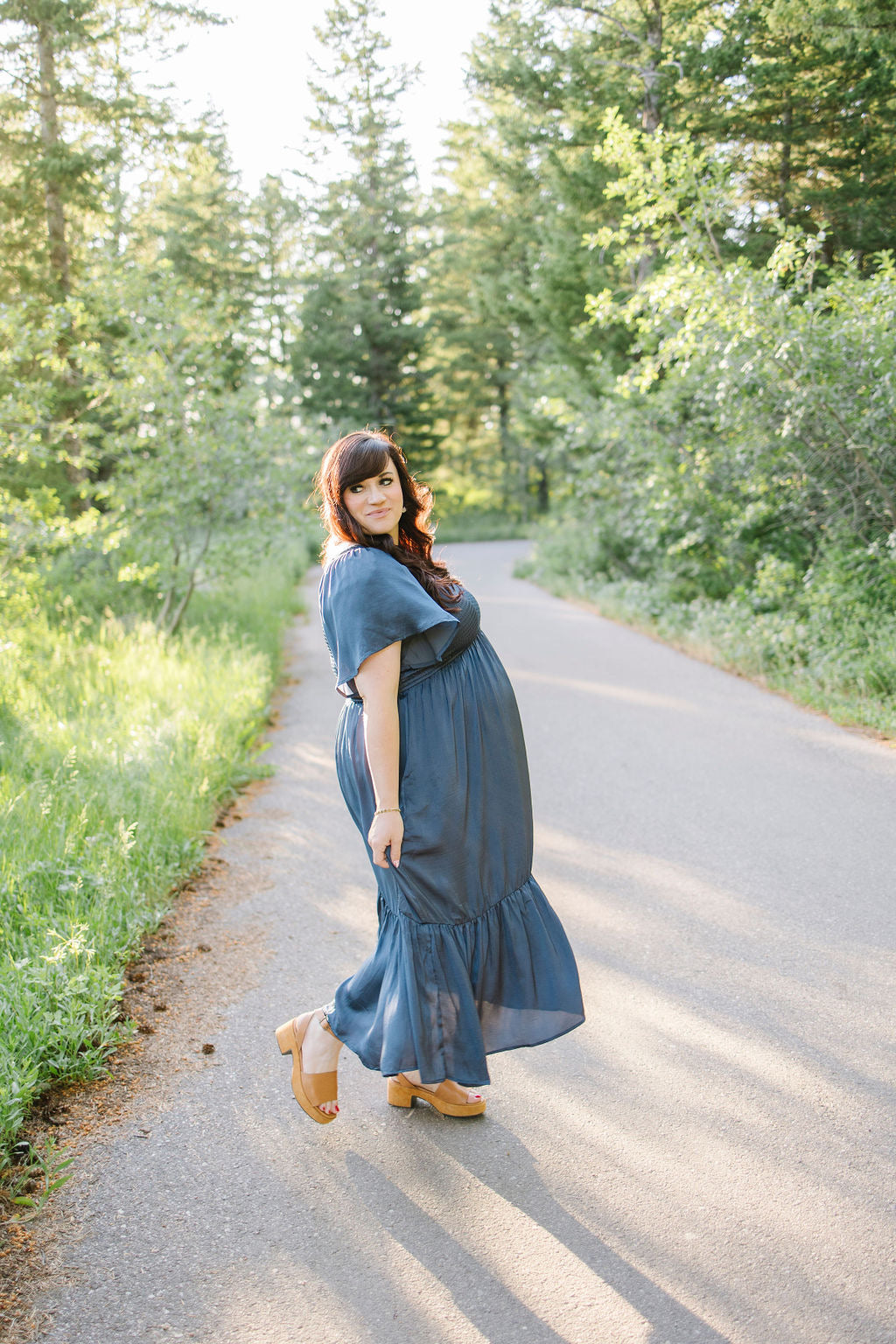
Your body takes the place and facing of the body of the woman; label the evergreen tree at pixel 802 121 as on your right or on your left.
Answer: on your left

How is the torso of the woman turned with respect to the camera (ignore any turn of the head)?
to the viewer's right

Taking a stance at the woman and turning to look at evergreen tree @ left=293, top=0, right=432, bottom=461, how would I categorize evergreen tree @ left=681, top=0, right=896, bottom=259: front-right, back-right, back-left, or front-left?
front-right

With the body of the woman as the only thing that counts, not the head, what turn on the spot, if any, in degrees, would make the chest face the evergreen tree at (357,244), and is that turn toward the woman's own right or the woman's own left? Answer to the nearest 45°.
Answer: approximately 90° to the woman's own left
